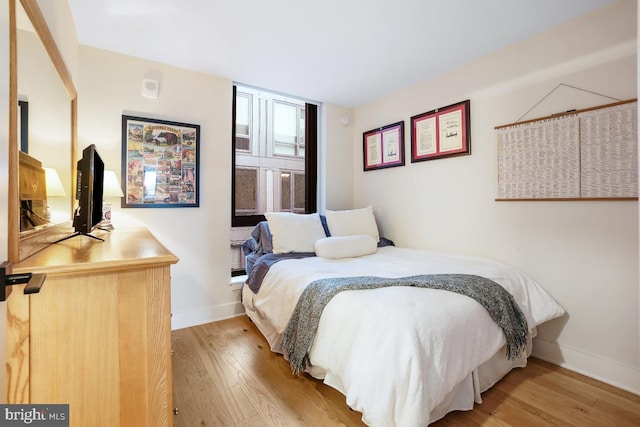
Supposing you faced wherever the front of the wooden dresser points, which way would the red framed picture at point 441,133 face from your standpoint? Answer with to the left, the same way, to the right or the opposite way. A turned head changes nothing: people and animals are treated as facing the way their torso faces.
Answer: the opposite way

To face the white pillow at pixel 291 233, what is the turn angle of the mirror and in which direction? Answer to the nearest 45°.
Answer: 0° — it already faces it

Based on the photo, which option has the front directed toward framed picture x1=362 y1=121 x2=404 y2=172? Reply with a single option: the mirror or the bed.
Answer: the mirror

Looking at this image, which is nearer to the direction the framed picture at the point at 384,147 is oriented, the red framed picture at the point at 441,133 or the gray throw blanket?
the gray throw blanket

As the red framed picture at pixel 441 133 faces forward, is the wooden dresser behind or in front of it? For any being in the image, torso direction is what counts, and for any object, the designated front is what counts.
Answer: in front

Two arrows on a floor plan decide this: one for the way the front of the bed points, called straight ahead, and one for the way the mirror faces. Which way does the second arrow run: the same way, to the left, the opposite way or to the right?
to the left

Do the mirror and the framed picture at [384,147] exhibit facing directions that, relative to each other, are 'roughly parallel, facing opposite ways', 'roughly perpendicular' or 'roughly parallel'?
roughly parallel, facing opposite ways

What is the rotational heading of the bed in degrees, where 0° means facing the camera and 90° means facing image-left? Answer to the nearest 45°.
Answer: approximately 315°

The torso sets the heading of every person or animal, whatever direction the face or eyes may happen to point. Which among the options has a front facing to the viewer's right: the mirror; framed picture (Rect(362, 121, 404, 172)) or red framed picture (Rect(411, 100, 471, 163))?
the mirror

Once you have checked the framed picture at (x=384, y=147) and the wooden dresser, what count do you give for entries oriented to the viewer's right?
1

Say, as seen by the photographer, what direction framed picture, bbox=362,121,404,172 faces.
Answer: facing the viewer and to the left of the viewer

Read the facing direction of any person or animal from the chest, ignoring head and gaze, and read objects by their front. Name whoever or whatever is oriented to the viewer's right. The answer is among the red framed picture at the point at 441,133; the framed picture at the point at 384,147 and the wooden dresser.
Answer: the wooden dresser

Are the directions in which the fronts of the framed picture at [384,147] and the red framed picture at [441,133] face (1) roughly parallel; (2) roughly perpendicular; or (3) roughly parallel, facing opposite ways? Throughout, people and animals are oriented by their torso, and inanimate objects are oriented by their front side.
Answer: roughly parallel

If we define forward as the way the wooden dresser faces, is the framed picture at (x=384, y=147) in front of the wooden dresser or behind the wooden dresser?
in front

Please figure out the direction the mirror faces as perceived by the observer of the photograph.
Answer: facing to the right of the viewer

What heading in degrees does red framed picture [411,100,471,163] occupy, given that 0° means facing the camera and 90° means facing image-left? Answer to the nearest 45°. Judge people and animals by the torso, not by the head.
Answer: approximately 45°

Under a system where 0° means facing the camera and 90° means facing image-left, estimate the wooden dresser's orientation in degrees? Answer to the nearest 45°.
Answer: approximately 270°

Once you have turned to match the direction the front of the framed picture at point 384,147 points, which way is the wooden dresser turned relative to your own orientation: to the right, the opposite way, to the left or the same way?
the opposite way

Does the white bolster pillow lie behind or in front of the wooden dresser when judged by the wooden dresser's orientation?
in front
